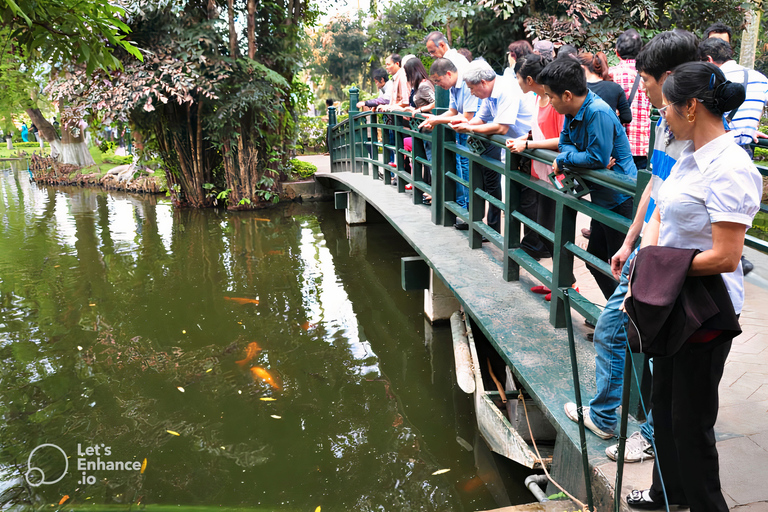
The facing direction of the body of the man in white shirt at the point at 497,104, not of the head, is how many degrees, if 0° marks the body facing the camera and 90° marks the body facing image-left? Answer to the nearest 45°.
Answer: approximately 90°

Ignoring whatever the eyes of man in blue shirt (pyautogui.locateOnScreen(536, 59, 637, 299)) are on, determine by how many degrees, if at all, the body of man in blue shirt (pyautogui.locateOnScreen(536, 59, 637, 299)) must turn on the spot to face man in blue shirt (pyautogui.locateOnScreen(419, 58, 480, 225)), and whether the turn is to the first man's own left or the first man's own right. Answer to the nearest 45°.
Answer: approximately 45° to the first man's own right

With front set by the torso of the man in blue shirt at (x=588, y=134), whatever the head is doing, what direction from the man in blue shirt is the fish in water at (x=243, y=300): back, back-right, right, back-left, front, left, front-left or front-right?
front-right

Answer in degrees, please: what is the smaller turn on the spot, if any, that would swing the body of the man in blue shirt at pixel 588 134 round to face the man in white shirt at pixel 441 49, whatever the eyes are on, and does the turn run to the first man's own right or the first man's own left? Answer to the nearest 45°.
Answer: approximately 45° to the first man's own right

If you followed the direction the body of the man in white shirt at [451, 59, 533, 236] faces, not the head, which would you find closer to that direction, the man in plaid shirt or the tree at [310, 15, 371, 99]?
the tree

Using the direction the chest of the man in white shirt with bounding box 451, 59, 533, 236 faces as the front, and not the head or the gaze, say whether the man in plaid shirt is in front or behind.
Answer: behind

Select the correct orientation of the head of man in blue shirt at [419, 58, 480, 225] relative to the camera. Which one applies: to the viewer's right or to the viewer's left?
to the viewer's left

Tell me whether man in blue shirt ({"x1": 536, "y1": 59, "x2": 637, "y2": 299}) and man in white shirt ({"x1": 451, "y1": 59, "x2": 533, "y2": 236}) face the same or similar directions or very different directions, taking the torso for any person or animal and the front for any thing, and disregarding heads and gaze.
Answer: same or similar directions

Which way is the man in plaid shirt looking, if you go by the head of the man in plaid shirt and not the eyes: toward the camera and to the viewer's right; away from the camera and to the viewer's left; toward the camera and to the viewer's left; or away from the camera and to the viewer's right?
away from the camera and to the viewer's left

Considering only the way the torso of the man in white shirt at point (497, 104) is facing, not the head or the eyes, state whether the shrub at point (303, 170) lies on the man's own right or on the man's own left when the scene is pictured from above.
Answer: on the man's own right

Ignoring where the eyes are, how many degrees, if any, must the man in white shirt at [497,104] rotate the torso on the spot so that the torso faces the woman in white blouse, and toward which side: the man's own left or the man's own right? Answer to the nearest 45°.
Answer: approximately 90° to the man's own left

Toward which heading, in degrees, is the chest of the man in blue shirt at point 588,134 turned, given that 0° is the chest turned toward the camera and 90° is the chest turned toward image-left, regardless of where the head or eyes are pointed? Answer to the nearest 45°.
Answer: approximately 90°

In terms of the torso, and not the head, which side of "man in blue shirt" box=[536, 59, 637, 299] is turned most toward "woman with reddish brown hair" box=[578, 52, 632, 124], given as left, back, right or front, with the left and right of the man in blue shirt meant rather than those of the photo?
right

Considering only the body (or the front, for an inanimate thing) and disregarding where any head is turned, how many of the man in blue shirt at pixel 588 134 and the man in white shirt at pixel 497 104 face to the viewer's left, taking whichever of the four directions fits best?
2
